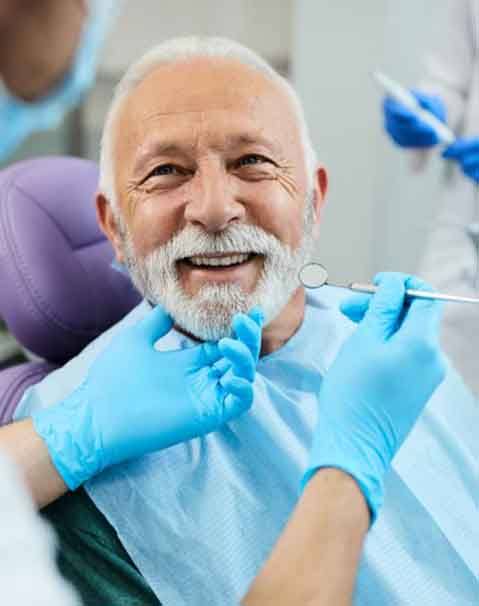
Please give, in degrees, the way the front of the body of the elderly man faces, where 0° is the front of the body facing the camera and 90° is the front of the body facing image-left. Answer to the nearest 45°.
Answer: approximately 0°
